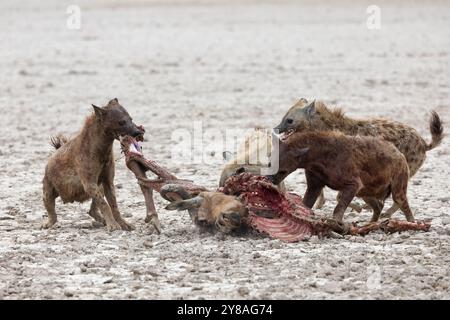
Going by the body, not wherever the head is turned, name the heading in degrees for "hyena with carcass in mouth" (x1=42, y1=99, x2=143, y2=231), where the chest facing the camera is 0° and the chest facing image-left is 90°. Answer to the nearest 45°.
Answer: approximately 315°
